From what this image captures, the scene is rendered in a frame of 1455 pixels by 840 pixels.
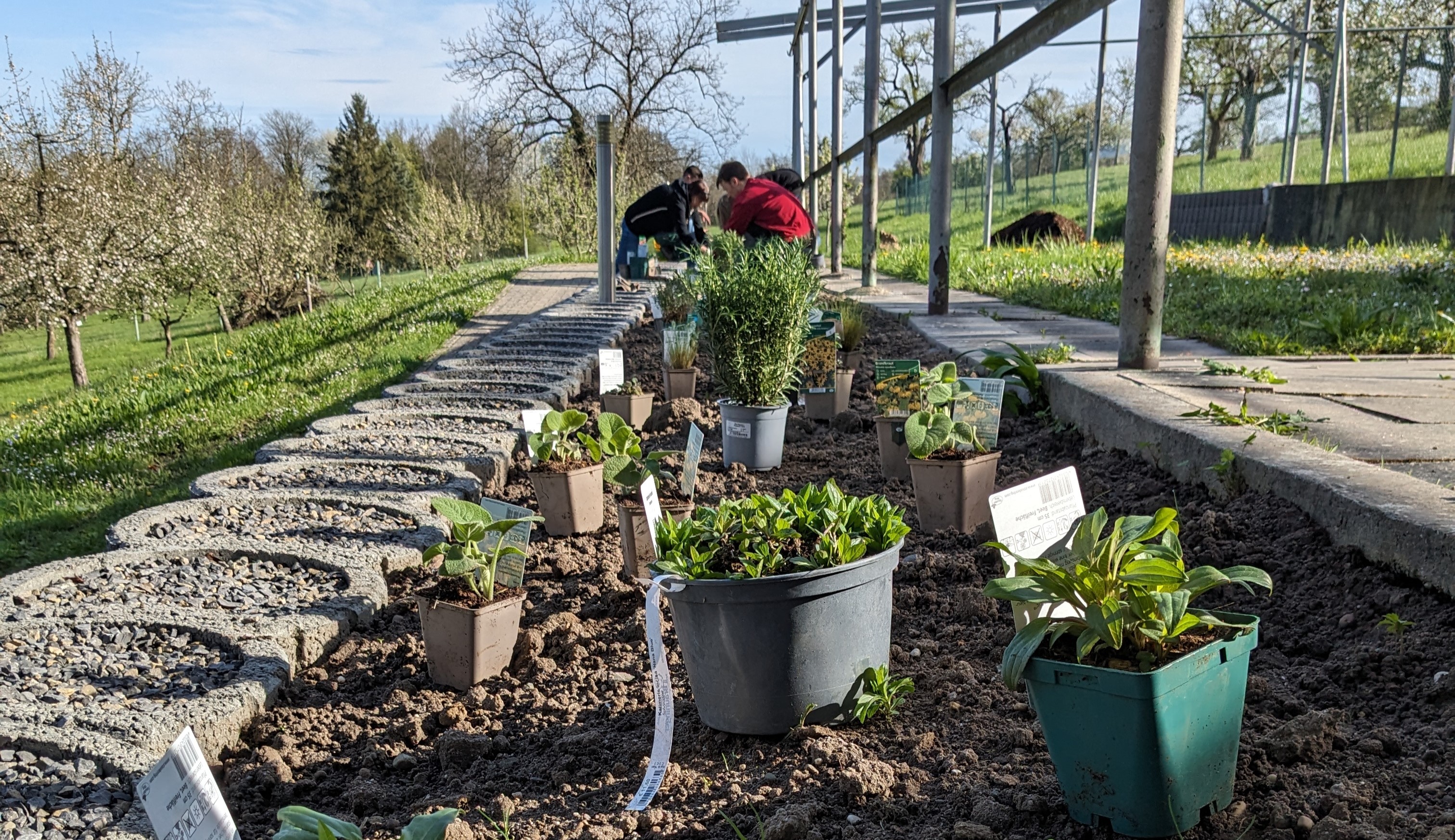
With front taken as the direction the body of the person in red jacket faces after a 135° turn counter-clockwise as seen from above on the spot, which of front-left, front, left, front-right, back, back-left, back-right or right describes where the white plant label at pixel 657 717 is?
front-right

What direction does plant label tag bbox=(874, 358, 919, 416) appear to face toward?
toward the camera

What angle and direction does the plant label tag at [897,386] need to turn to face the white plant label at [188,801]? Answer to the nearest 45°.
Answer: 0° — it already faces it

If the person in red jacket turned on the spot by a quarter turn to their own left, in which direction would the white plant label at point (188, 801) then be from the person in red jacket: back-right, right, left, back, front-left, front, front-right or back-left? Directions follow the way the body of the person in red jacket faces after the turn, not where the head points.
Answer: front

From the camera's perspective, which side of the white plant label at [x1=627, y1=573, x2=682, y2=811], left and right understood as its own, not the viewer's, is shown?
front

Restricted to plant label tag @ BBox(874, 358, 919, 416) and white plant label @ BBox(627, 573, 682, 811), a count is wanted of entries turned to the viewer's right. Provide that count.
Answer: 0

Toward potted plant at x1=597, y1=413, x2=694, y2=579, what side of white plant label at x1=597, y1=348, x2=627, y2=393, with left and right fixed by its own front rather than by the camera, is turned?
front

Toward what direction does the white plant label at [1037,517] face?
toward the camera

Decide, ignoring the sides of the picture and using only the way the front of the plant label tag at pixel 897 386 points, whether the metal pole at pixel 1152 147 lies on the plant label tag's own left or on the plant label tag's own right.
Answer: on the plant label tag's own left

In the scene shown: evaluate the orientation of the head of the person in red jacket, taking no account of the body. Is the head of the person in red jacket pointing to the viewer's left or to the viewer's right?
to the viewer's left

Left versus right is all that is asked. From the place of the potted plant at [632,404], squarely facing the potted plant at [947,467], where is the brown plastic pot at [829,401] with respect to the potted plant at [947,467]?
left

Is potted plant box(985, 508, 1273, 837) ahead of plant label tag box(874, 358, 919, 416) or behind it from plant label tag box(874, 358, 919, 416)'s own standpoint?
ahead

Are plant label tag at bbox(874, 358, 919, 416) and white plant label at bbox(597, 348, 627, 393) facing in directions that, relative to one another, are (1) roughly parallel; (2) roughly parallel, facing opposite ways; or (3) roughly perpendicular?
roughly parallel

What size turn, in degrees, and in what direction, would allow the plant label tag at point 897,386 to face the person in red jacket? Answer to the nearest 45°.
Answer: approximately 180°

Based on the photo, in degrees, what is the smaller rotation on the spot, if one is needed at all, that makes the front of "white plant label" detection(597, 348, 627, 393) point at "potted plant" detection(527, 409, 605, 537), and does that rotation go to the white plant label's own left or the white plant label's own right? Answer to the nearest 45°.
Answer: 0° — it already faces it

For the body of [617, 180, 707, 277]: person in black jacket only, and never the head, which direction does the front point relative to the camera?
to the viewer's right

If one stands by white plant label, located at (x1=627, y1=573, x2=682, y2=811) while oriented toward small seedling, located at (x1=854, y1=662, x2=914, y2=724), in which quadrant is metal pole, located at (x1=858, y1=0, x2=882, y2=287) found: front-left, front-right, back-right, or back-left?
front-left
